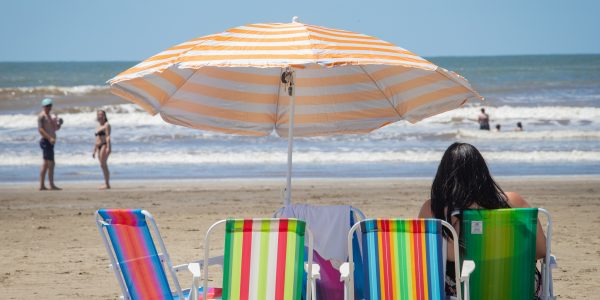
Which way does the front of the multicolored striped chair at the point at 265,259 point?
away from the camera

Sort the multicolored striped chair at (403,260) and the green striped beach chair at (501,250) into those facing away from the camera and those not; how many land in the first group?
2

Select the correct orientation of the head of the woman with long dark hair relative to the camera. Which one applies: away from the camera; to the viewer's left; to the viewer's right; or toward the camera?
away from the camera

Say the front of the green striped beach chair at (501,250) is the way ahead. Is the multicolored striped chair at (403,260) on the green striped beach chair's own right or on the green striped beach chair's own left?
on the green striped beach chair's own left

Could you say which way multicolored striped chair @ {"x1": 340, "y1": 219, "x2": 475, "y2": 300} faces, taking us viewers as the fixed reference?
facing away from the viewer

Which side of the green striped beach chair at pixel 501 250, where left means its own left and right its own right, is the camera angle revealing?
back

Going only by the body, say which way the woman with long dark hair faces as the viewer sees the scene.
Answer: away from the camera

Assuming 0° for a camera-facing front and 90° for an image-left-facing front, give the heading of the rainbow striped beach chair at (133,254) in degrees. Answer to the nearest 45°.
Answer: approximately 225°

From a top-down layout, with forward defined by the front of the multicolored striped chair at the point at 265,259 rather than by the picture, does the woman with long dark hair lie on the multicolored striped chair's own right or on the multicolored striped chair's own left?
on the multicolored striped chair's own right

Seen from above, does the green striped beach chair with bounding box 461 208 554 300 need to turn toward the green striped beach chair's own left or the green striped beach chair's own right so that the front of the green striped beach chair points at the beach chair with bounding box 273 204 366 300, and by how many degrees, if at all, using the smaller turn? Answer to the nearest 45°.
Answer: approximately 90° to the green striped beach chair's own left
